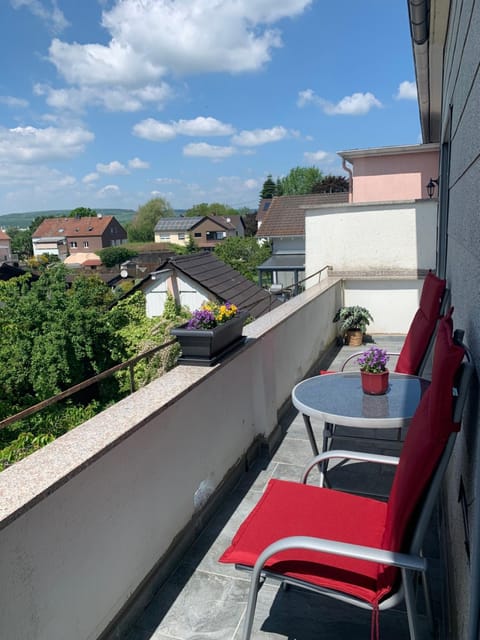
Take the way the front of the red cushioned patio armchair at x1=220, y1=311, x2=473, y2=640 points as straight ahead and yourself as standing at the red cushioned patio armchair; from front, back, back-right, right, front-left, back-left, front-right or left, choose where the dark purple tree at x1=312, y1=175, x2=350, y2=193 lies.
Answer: right

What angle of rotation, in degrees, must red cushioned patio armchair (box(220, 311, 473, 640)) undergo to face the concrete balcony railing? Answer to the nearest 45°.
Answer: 0° — it already faces it

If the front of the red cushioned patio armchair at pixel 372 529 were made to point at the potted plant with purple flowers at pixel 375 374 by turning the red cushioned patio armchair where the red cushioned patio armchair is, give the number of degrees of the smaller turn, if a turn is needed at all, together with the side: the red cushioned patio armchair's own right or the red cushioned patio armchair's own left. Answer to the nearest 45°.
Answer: approximately 90° to the red cushioned patio armchair's own right

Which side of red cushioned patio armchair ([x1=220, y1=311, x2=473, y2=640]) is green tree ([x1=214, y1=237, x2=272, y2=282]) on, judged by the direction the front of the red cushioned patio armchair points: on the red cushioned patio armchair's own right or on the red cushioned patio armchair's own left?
on the red cushioned patio armchair's own right

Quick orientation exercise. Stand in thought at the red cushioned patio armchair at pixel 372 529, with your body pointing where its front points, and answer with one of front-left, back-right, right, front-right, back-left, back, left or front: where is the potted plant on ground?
right

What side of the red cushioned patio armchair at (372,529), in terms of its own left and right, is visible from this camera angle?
left

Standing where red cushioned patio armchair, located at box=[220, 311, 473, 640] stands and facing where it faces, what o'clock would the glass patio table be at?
The glass patio table is roughly at 3 o'clock from the red cushioned patio armchair.
